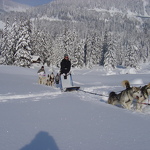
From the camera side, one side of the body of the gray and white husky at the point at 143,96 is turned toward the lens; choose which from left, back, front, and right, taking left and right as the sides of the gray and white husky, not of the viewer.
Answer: right

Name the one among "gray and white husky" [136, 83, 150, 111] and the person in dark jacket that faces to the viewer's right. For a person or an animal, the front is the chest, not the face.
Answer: the gray and white husky

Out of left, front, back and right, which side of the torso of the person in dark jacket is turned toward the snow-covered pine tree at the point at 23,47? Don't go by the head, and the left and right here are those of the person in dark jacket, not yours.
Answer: back

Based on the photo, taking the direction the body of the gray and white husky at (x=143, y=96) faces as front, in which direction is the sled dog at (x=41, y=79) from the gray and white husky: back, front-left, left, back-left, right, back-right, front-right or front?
back-left

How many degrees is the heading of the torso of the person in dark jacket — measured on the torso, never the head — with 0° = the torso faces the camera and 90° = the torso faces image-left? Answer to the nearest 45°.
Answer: approximately 0°

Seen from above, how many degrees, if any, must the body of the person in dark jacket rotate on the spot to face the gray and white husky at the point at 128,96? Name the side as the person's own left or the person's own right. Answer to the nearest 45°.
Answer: approximately 45° to the person's own left
